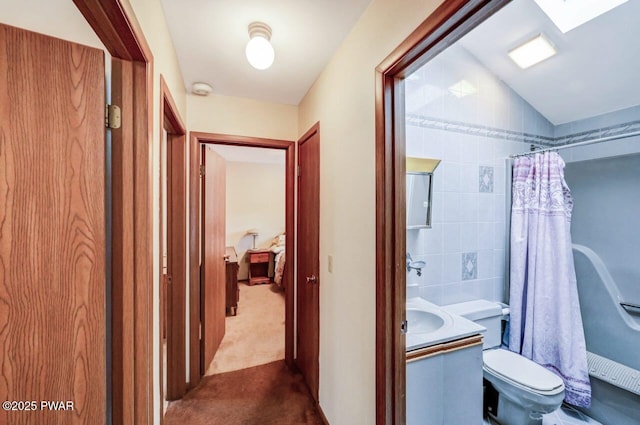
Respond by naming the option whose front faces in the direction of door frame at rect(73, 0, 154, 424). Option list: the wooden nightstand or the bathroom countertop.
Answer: the wooden nightstand

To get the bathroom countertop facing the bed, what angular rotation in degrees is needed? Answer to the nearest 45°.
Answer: approximately 180°

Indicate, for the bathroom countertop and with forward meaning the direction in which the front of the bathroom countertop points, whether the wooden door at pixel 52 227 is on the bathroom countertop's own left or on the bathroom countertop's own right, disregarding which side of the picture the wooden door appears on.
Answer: on the bathroom countertop's own right

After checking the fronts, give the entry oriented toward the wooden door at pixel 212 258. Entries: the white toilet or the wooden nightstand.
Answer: the wooden nightstand

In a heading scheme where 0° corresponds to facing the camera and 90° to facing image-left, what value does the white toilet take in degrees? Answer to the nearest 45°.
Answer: approximately 315°

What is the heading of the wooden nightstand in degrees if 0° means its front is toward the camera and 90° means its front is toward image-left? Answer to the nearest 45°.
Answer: approximately 0°
